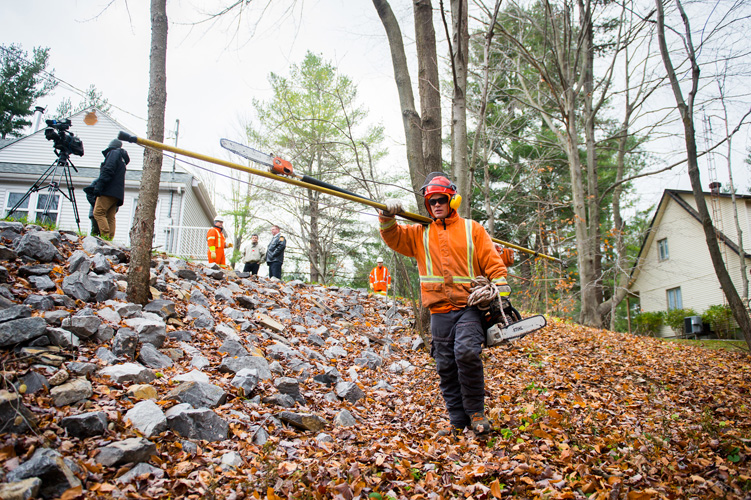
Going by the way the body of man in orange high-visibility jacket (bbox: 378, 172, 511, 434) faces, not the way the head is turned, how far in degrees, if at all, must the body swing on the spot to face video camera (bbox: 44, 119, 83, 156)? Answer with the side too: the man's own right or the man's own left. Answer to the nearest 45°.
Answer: approximately 90° to the man's own right

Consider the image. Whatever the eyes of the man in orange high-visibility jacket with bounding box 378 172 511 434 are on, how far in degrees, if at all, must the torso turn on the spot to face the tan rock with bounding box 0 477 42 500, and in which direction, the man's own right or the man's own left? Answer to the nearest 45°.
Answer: approximately 45° to the man's own right

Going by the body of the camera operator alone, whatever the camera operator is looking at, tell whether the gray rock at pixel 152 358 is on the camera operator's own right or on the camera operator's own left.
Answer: on the camera operator's own left

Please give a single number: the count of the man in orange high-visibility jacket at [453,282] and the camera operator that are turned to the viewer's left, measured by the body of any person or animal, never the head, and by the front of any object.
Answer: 1

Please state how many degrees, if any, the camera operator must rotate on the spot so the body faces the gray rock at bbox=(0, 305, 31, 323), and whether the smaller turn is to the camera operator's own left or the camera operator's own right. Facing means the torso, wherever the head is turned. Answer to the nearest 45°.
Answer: approximately 90° to the camera operator's own left

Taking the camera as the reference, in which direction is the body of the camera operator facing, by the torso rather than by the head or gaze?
to the viewer's left

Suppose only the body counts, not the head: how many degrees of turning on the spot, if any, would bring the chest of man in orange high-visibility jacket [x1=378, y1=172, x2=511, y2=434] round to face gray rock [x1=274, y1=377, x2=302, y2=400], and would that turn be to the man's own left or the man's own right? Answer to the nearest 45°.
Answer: approximately 90° to the man's own right

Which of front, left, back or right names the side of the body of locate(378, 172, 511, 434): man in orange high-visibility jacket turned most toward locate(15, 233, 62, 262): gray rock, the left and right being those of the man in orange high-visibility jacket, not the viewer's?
right

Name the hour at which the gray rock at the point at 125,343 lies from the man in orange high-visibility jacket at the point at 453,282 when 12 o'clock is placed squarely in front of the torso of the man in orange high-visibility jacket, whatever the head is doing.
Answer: The gray rock is roughly at 3 o'clock from the man in orange high-visibility jacket.

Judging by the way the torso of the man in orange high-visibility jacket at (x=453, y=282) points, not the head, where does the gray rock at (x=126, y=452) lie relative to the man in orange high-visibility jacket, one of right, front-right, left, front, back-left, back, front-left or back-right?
front-right

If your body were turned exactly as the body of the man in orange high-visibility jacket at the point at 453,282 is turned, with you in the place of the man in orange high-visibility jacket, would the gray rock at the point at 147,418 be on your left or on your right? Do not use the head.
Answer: on your right

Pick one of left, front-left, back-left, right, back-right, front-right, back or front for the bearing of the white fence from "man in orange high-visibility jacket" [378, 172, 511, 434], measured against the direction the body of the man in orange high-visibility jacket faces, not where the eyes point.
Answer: back-right

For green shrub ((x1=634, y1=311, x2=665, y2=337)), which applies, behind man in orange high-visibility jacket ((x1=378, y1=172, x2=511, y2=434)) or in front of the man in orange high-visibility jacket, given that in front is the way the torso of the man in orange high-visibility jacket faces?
behind

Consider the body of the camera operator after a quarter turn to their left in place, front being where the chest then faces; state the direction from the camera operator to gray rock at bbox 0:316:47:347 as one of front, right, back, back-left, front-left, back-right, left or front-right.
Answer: front

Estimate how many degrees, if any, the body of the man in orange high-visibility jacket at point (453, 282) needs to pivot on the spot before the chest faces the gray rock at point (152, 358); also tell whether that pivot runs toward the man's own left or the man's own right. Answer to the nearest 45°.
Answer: approximately 90° to the man's own right

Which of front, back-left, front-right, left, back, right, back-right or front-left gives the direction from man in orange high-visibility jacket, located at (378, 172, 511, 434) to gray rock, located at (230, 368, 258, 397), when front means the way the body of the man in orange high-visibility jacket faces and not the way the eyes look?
right

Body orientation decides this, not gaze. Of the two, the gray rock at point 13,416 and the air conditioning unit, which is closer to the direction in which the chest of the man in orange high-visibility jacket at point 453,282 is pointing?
the gray rock

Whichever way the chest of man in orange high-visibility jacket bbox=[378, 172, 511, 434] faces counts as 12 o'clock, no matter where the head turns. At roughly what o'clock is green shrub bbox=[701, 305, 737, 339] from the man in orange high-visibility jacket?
The green shrub is roughly at 7 o'clock from the man in orange high-visibility jacket.
